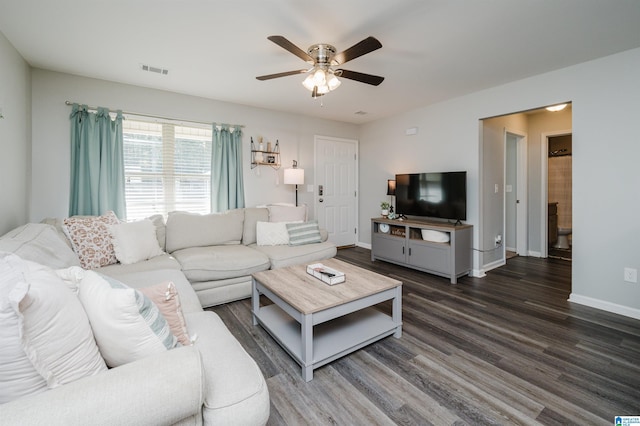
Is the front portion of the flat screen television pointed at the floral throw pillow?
yes

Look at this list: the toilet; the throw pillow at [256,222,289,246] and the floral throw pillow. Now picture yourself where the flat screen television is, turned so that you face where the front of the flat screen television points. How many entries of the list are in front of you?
2

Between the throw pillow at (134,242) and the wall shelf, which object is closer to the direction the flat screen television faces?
the throw pillow

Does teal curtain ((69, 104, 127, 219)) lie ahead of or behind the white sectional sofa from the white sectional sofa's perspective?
behind

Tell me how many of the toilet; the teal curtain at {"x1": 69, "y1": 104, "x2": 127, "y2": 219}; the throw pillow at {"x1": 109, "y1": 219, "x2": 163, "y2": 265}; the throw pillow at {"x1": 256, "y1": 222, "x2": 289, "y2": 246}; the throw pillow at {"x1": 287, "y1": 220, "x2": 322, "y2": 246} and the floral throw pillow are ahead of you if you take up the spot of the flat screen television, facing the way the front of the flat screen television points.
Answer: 5

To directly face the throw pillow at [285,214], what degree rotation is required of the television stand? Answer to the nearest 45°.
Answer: approximately 45° to its right

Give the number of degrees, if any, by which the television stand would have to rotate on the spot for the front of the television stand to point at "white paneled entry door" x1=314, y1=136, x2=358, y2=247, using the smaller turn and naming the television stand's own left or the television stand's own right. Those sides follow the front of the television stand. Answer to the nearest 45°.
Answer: approximately 90° to the television stand's own right

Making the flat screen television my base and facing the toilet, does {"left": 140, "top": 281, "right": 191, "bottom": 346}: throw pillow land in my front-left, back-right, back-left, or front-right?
back-right

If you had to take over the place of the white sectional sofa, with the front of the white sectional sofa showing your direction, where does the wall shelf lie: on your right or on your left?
on your left

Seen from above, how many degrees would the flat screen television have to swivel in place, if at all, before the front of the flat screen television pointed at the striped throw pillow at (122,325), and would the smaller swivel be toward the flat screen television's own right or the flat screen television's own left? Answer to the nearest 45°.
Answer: approximately 45° to the flat screen television's own left

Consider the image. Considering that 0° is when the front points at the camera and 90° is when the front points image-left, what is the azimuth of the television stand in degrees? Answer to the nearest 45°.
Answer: approximately 45°
